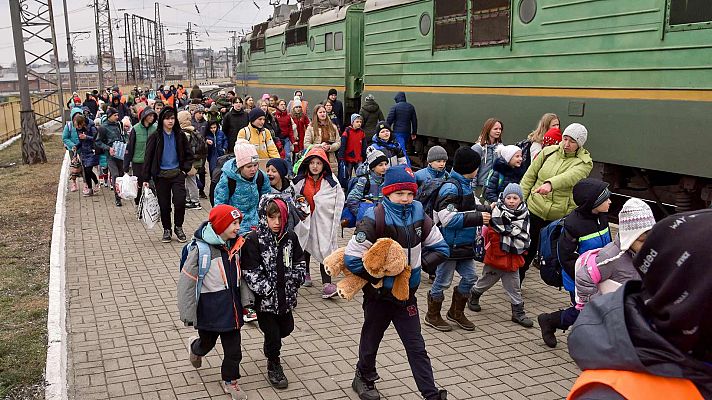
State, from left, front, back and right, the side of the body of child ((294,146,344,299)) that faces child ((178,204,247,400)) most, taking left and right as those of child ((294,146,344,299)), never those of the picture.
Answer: front

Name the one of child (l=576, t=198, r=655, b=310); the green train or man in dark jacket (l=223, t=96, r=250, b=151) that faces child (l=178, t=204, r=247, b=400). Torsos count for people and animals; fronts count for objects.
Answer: the man in dark jacket

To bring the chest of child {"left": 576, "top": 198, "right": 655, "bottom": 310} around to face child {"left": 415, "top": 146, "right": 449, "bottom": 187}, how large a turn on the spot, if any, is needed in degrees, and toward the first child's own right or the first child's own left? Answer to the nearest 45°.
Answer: approximately 135° to the first child's own left

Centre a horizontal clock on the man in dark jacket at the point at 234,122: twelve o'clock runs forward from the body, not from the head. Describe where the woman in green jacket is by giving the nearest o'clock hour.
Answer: The woman in green jacket is roughly at 11 o'clock from the man in dark jacket.

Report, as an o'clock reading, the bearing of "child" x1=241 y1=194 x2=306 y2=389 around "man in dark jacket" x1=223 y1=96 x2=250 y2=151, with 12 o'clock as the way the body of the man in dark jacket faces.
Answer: The child is roughly at 12 o'clock from the man in dark jacket.
